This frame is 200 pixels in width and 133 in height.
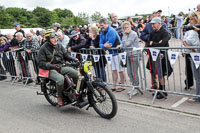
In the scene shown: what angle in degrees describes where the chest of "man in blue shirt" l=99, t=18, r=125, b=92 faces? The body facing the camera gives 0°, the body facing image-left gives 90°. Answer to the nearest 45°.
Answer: approximately 45°

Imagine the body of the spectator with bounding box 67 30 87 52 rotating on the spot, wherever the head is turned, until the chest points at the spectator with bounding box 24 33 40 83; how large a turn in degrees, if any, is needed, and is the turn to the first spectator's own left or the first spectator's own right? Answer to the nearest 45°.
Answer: approximately 90° to the first spectator's own right

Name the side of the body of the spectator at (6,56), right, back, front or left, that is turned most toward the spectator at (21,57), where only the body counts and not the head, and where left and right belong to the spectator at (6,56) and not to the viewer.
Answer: left

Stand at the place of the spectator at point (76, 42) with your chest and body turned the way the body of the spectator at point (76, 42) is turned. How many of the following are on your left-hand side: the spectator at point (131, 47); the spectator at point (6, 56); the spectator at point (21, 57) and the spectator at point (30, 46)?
1

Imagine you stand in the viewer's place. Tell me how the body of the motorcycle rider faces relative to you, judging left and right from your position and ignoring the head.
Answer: facing the viewer and to the right of the viewer

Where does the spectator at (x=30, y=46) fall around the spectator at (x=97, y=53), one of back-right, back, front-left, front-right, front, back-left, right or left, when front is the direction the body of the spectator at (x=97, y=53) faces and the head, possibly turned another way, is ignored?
right

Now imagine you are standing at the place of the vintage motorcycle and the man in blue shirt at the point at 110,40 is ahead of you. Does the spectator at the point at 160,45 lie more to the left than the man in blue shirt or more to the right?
right

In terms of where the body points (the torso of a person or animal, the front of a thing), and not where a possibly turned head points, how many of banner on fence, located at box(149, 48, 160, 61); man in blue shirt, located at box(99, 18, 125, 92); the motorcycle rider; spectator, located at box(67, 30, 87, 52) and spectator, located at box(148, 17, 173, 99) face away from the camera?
0

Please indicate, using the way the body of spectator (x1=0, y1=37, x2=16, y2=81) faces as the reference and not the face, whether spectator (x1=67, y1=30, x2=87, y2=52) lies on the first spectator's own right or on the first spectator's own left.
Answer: on the first spectator's own left

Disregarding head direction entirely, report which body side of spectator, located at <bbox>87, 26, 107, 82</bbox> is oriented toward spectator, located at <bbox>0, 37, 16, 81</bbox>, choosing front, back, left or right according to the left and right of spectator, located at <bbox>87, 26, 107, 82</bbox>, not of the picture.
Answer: right

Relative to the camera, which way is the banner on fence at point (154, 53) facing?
toward the camera

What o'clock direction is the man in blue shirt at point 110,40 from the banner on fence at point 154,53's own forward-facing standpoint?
The man in blue shirt is roughly at 4 o'clock from the banner on fence.

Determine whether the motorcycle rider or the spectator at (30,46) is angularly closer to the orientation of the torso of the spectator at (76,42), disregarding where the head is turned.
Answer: the motorcycle rider

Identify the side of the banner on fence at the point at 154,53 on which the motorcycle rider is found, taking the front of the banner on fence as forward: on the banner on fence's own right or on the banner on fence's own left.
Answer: on the banner on fence's own right

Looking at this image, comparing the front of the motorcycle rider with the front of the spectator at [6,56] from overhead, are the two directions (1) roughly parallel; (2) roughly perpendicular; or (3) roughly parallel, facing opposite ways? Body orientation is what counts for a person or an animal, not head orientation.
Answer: roughly perpendicular

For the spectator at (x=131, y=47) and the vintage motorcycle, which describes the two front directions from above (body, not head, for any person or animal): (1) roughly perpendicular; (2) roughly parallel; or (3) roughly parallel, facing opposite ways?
roughly perpendicular

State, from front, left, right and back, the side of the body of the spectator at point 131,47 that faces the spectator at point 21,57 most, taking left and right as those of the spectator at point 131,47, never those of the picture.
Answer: right

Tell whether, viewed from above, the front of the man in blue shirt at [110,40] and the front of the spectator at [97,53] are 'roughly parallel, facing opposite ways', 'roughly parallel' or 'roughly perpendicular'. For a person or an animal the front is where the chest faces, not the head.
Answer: roughly parallel
